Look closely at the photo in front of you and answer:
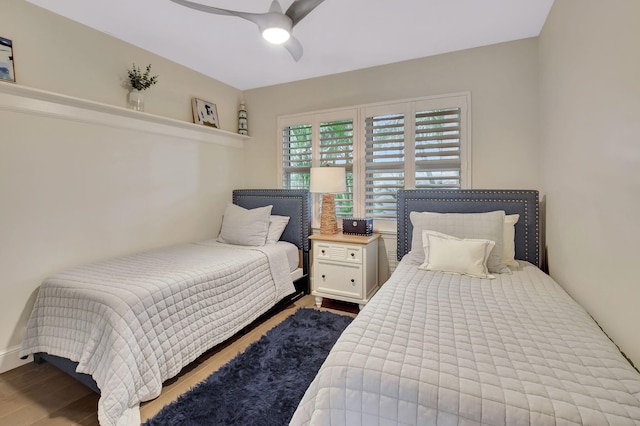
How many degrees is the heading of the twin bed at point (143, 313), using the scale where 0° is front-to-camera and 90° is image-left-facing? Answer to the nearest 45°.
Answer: approximately 45°

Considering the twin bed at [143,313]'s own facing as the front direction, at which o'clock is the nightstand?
The nightstand is roughly at 7 o'clock from the twin bed.

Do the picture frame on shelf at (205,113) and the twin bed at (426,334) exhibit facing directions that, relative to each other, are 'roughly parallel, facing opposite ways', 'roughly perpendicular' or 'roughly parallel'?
roughly perpendicular

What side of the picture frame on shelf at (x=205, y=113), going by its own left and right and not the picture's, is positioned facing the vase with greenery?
right

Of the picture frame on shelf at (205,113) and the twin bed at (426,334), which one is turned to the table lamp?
the picture frame on shelf

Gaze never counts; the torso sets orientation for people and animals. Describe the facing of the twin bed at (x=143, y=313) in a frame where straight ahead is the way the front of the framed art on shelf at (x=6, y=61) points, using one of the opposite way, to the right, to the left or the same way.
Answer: to the right
